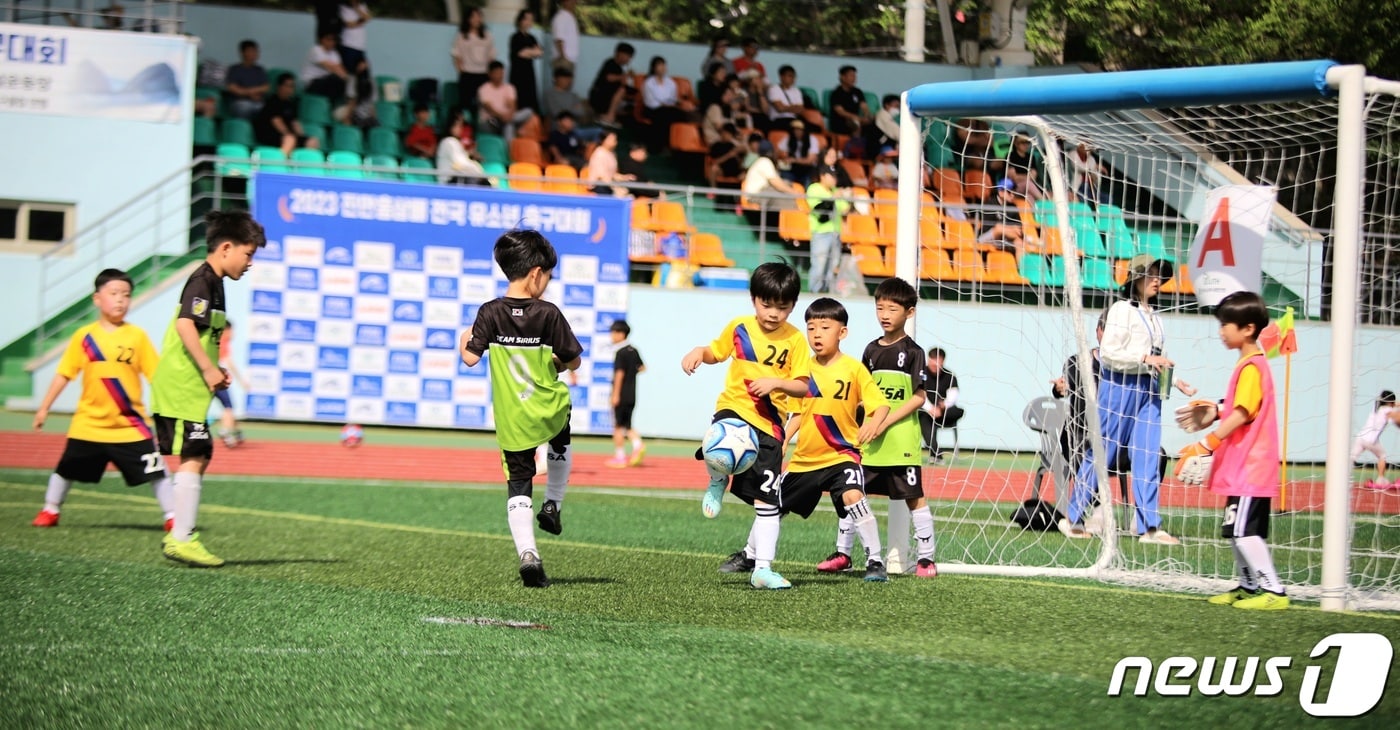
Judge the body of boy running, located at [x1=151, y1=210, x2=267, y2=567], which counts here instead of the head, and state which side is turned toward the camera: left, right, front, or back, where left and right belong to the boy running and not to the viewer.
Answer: right

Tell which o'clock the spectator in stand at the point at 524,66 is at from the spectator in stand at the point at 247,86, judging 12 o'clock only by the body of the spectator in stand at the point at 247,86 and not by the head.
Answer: the spectator in stand at the point at 524,66 is roughly at 9 o'clock from the spectator in stand at the point at 247,86.

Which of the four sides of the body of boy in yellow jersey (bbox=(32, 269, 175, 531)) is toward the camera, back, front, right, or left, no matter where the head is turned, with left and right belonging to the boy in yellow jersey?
front

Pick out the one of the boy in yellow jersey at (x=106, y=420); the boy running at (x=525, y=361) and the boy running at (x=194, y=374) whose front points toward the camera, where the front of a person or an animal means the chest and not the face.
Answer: the boy in yellow jersey

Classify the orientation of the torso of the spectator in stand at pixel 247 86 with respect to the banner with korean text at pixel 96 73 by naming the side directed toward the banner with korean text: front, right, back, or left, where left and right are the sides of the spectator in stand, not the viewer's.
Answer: right

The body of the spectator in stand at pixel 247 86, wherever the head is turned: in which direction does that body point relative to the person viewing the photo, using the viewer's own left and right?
facing the viewer

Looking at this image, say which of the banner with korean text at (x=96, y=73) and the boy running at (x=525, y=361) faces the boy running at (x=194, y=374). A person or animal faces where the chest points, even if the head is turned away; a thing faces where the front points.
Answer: the banner with korean text

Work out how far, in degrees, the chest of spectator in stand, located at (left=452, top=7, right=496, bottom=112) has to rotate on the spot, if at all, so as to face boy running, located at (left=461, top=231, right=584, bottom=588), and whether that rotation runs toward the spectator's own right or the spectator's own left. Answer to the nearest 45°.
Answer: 0° — they already face them

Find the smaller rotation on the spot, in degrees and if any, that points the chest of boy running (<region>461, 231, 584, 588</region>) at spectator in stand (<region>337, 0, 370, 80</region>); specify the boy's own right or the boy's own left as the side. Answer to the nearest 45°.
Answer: approximately 45° to the boy's own left

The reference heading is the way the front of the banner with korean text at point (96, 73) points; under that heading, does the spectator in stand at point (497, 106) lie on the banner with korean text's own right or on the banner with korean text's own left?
on the banner with korean text's own left

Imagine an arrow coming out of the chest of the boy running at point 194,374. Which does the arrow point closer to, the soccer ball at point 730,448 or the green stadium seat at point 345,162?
the soccer ball

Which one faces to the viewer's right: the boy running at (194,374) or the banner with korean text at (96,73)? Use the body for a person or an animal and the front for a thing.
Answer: the boy running
